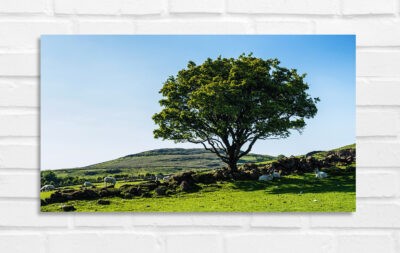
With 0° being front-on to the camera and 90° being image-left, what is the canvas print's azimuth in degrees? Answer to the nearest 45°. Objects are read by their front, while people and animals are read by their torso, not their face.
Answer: approximately 0°
